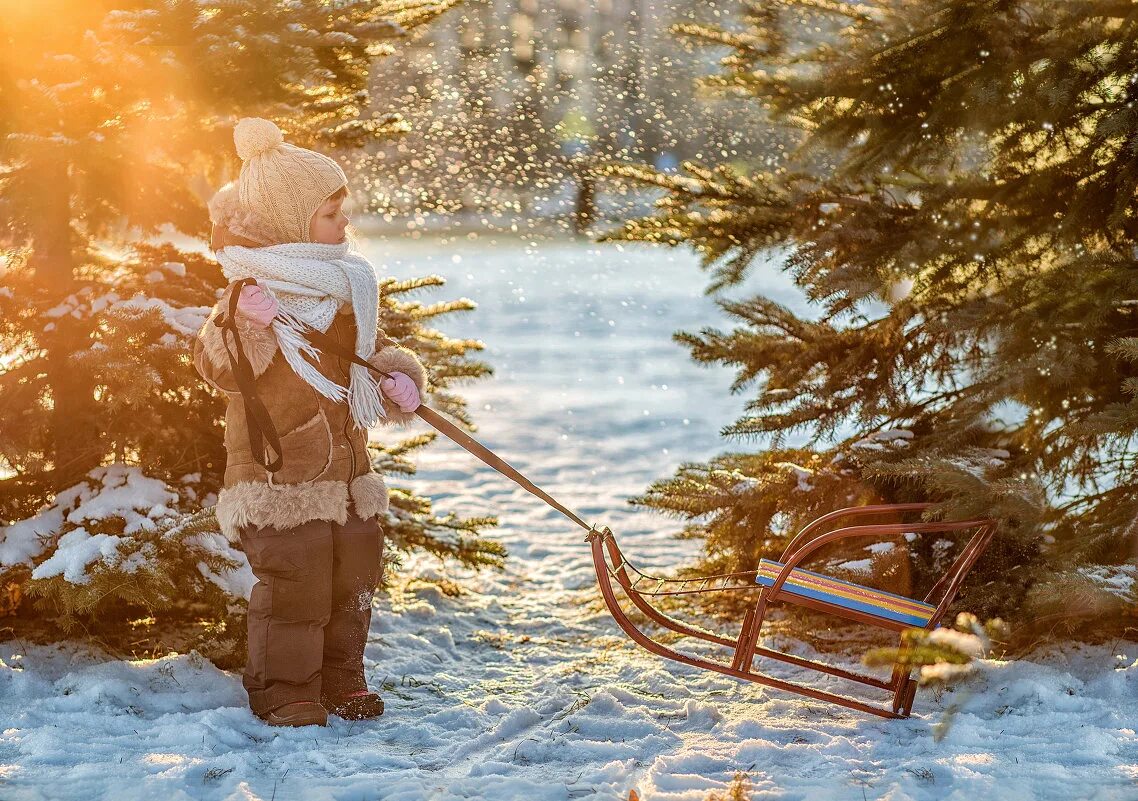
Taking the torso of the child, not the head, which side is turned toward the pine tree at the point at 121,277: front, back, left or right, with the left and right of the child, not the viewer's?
back

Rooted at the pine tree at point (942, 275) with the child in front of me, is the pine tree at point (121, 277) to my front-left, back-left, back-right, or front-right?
front-right

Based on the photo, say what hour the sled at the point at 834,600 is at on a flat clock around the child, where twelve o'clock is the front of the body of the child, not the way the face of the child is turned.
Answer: The sled is roughly at 11 o'clock from the child.

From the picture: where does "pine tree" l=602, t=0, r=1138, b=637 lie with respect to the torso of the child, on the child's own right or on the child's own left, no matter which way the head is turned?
on the child's own left

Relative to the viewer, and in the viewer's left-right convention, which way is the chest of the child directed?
facing the viewer and to the right of the viewer

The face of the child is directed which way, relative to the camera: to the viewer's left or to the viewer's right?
to the viewer's right
